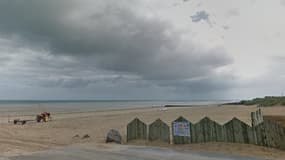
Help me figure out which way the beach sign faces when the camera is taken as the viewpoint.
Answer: facing the viewer
